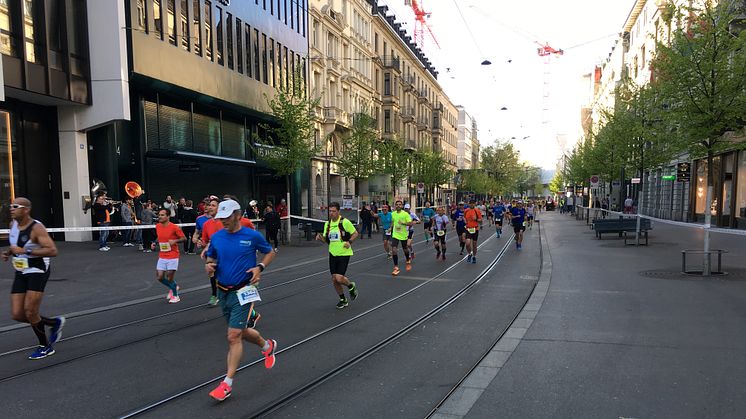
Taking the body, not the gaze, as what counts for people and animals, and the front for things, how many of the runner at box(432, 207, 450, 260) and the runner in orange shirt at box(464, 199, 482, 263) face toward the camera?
2

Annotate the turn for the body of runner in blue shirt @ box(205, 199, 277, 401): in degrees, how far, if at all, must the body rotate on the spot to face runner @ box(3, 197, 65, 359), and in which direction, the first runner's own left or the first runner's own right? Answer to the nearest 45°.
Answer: approximately 90° to the first runner's own right

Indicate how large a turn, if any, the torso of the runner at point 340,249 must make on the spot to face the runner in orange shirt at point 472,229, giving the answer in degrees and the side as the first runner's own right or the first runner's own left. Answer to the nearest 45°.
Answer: approximately 180°

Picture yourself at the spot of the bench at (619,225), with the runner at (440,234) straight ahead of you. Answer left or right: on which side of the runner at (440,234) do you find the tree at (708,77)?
left

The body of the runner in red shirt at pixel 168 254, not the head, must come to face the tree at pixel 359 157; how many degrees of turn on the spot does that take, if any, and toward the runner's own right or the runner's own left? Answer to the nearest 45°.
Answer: approximately 180°

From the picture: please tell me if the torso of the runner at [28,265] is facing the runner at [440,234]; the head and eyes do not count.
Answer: no

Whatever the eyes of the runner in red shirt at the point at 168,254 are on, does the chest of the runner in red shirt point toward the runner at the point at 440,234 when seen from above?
no

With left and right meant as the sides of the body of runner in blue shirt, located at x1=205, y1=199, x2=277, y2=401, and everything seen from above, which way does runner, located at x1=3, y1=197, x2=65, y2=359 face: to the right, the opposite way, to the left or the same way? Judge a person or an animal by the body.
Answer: the same way

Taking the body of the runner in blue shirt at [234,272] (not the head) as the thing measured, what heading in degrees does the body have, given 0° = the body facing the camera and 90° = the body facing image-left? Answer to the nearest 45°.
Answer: approximately 45°

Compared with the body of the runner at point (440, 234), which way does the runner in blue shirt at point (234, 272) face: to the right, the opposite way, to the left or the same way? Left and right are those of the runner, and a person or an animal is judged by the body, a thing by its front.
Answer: the same way

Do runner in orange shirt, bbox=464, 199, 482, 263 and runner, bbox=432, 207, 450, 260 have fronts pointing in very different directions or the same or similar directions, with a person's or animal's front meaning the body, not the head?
same or similar directions

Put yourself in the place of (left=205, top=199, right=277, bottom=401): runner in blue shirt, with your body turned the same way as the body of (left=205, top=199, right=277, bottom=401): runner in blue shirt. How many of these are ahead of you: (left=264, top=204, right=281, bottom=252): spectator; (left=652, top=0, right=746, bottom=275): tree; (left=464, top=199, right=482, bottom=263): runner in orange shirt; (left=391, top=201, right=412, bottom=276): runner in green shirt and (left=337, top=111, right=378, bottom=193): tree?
0

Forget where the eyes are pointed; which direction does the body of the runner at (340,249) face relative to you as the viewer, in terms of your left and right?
facing the viewer and to the left of the viewer

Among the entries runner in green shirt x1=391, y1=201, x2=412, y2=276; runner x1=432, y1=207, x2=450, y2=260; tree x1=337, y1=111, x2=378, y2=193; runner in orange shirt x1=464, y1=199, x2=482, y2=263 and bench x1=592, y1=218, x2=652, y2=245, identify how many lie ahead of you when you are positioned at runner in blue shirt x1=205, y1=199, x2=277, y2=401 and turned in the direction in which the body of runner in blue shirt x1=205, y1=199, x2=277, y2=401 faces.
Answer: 0

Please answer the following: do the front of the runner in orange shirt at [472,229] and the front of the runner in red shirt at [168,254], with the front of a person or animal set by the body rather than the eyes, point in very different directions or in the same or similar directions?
same or similar directions

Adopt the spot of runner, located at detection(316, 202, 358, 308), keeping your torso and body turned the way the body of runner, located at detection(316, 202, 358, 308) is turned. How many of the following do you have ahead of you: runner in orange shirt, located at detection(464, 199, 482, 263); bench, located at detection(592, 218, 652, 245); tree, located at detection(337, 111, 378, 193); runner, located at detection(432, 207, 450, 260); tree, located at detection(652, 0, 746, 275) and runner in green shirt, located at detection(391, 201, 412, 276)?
0

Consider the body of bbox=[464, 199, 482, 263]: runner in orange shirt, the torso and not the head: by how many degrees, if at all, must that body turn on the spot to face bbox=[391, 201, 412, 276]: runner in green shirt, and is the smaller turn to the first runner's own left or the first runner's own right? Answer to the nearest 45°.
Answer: approximately 45° to the first runner's own right

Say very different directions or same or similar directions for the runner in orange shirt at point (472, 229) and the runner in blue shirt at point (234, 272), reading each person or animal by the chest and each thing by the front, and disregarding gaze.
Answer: same or similar directions

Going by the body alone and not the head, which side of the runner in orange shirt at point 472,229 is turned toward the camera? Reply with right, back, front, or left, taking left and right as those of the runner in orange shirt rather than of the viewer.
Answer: front

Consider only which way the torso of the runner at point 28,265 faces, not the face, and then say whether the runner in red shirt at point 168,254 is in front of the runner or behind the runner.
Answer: behind
